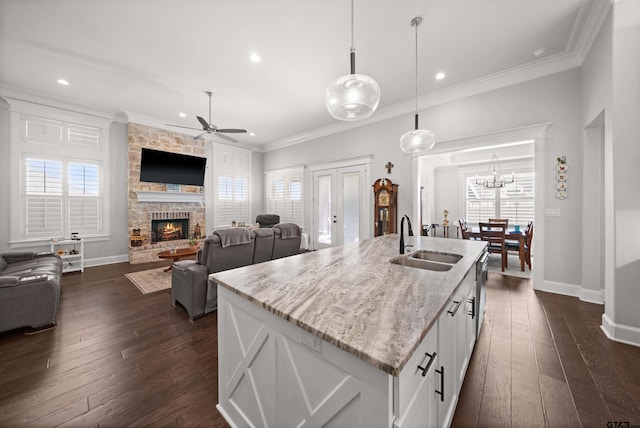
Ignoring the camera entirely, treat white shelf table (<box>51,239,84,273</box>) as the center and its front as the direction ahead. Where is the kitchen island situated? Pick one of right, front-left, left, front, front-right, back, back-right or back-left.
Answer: front

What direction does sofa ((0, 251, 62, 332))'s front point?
to the viewer's right

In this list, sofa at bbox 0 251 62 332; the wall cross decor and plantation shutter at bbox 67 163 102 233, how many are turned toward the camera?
2

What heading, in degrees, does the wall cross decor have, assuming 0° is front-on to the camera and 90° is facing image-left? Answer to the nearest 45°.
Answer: approximately 0°

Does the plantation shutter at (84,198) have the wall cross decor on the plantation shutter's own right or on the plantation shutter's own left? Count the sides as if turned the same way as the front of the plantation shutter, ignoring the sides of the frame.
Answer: on the plantation shutter's own left

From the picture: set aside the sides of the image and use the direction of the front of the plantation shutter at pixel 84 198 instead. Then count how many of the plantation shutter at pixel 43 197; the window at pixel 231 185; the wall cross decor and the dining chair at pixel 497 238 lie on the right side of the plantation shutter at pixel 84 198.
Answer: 1

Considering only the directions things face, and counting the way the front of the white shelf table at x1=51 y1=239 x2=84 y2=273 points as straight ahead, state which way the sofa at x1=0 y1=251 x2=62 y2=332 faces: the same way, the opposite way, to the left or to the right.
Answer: to the left

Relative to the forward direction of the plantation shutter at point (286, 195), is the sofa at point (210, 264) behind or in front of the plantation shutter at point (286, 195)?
in front

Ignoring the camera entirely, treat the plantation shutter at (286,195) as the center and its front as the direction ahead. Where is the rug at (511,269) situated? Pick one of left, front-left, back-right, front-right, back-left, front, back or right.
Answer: left

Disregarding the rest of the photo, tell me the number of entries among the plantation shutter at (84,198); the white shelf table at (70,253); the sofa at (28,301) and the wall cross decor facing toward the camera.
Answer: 3

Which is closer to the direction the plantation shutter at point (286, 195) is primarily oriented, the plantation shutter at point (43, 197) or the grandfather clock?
the plantation shutter
